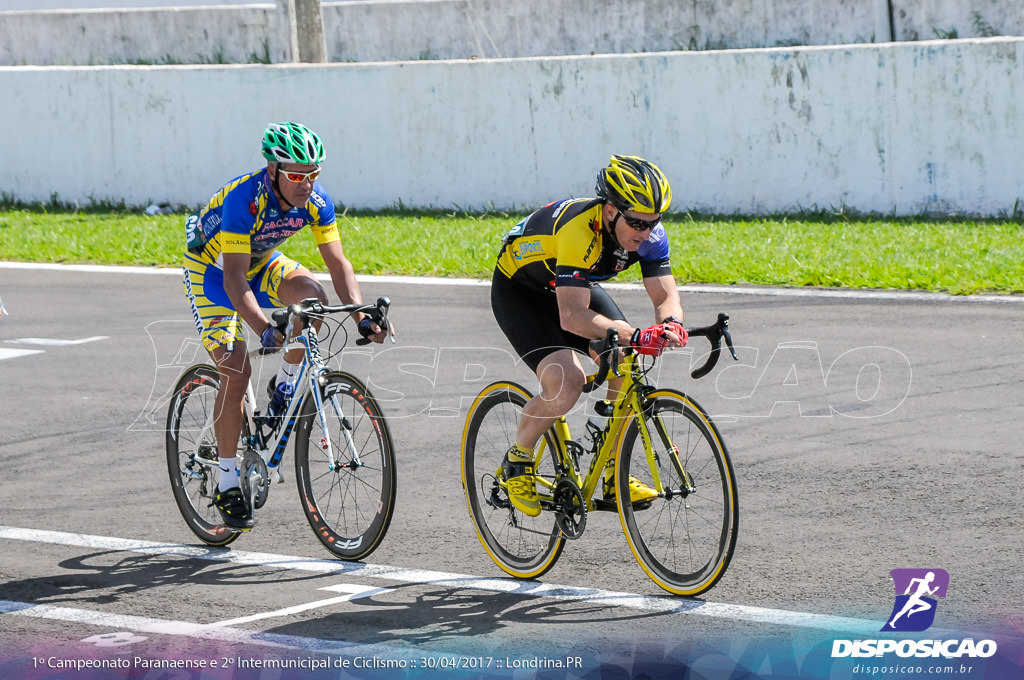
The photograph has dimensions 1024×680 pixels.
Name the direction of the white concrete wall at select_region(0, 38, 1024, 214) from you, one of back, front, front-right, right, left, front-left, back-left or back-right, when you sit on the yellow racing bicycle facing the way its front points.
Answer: back-left

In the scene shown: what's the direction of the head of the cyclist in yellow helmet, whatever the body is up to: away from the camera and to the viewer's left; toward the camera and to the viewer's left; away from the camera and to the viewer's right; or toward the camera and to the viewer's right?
toward the camera and to the viewer's right

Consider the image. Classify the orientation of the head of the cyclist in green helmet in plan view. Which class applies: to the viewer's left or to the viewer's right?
to the viewer's right

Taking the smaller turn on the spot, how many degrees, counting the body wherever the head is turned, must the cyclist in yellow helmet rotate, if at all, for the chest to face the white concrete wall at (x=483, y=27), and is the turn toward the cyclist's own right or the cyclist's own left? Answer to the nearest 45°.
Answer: approximately 135° to the cyclist's own left

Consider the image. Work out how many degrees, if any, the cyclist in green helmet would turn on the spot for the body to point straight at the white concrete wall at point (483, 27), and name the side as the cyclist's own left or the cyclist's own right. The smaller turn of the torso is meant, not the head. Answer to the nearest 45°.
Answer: approximately 135° to the cyclist's own left

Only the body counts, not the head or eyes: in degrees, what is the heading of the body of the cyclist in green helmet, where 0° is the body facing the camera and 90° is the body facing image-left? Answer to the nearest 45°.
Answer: approximately 315°

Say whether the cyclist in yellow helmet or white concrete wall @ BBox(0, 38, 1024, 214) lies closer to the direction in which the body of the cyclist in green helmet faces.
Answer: the cyclist in yellow helmet

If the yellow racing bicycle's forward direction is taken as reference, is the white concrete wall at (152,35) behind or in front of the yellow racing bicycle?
behind

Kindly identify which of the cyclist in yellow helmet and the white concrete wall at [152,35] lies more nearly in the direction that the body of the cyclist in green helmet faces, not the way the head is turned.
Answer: the cyclist in yellow helmet

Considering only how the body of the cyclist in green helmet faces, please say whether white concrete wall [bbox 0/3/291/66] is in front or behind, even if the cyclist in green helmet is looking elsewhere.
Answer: behind

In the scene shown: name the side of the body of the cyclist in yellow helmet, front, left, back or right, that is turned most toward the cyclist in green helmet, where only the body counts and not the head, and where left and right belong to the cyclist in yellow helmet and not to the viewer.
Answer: back

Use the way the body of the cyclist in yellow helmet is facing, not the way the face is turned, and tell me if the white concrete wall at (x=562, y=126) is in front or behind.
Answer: behind

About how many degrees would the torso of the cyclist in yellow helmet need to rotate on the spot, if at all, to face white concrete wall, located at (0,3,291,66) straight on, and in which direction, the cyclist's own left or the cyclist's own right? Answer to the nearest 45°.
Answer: approximately 135° to the cyclist's own left
